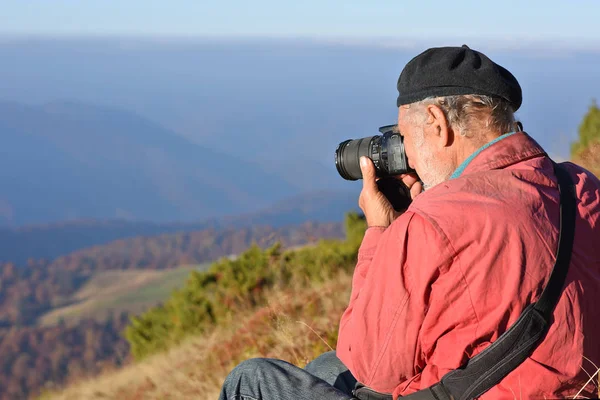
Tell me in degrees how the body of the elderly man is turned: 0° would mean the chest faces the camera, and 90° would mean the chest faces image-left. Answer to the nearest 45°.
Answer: approximately 135°
